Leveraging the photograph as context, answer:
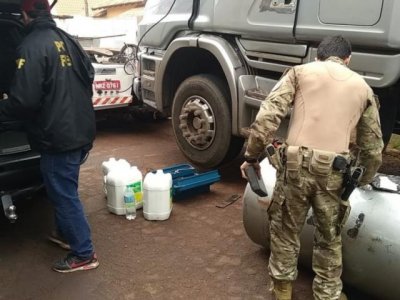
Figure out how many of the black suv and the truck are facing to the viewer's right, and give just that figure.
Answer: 0

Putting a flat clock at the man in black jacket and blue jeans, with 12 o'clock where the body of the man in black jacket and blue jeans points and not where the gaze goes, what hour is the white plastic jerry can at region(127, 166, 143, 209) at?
The white plastic jerry can is roughly at 3 o'clock from the man in black jacket and blue jeans.

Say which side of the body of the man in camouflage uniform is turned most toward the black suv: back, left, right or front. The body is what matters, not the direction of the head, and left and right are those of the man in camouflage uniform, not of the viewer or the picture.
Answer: left

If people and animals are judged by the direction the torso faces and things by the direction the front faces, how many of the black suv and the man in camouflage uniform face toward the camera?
0

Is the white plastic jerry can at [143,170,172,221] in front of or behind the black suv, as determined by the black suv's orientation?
behind

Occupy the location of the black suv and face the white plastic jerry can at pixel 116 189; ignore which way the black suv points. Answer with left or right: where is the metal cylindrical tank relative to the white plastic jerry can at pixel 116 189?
right

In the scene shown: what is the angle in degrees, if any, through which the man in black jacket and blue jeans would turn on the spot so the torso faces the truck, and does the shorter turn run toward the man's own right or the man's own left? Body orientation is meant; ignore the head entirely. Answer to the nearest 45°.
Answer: approximately 90° to the man's own right

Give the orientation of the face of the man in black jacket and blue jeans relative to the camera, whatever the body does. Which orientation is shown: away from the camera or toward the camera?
away from the camera

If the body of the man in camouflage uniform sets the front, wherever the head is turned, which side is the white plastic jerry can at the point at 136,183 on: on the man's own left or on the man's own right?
on the man's own left

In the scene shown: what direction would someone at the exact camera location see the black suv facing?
facing away from the viewer and to the left of the viewer

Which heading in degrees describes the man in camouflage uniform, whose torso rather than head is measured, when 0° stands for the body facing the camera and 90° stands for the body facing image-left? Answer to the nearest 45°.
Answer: approximately 180°
